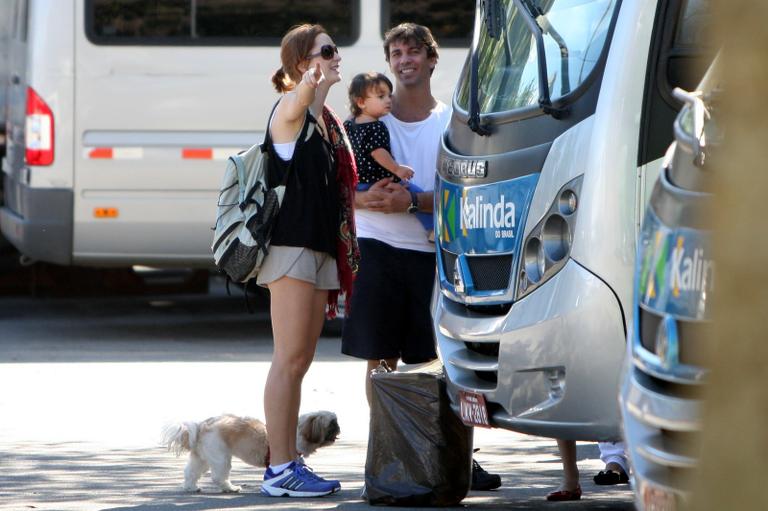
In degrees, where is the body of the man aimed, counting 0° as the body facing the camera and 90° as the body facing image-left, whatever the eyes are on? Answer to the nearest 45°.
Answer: approximately 0°

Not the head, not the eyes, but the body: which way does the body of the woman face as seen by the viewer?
to the viewer's right

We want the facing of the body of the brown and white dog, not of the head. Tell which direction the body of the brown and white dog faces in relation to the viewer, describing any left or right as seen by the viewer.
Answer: facing to the right of the viewer

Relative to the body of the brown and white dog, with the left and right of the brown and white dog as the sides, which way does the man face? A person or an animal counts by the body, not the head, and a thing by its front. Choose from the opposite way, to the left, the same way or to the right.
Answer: to the right

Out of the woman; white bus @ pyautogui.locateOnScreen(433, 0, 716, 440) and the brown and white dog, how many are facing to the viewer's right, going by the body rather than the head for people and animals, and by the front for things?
2

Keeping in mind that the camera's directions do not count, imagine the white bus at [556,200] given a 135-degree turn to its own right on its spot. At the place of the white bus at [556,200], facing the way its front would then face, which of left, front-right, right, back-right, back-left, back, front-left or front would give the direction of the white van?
front-left

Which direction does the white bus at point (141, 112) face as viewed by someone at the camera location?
facing to the right of the viewer
